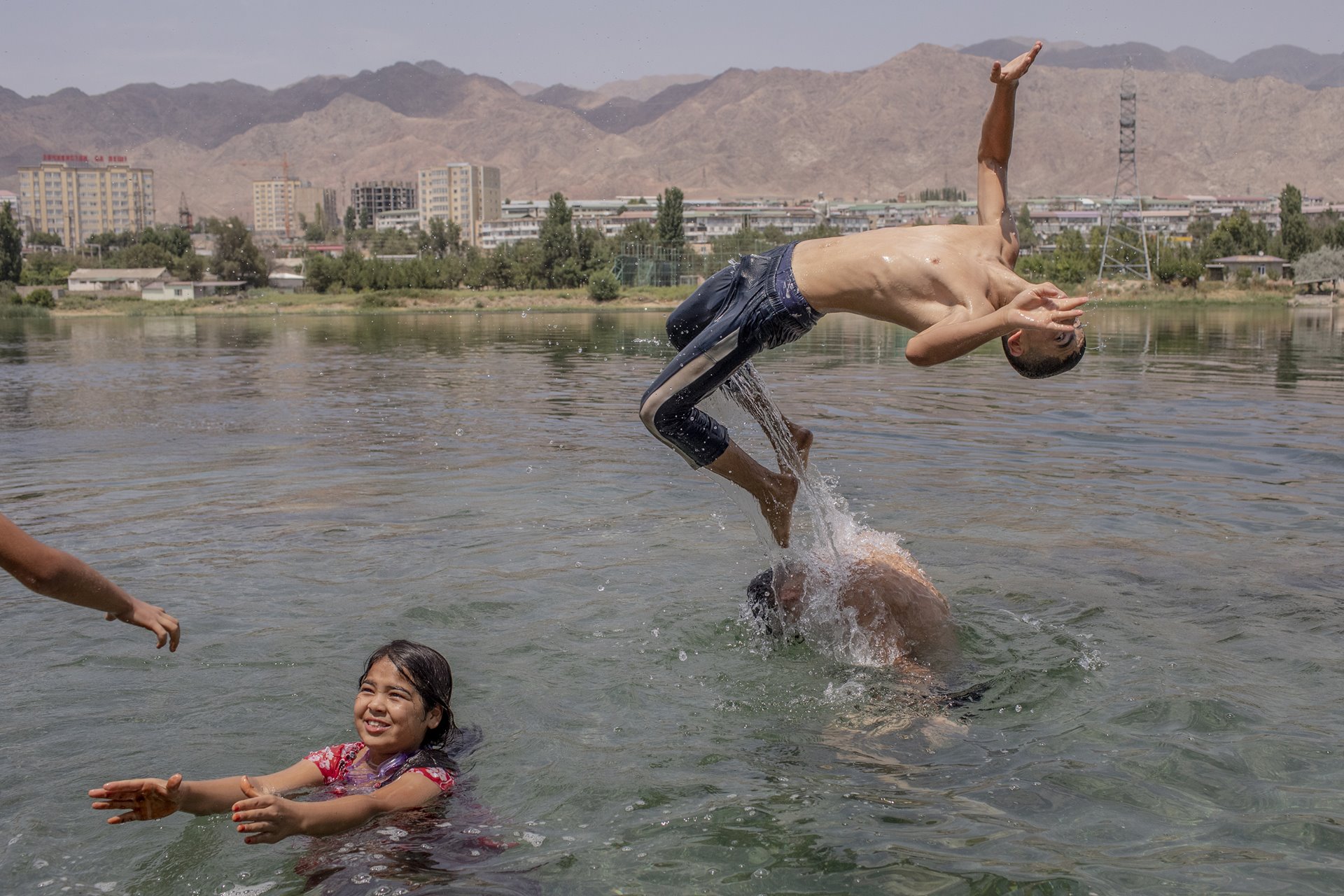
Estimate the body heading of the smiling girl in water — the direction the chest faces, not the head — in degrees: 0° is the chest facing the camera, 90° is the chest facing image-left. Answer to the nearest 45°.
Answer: approximately 45°

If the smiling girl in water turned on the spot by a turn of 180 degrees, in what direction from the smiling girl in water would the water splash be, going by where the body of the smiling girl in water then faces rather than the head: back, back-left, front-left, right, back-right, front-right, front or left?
front

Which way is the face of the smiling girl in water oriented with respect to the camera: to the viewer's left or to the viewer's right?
to the viewer's left

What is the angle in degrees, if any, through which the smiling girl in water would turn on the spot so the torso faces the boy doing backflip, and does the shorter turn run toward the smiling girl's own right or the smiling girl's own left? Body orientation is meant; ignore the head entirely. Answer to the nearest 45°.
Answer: approximately 180°
